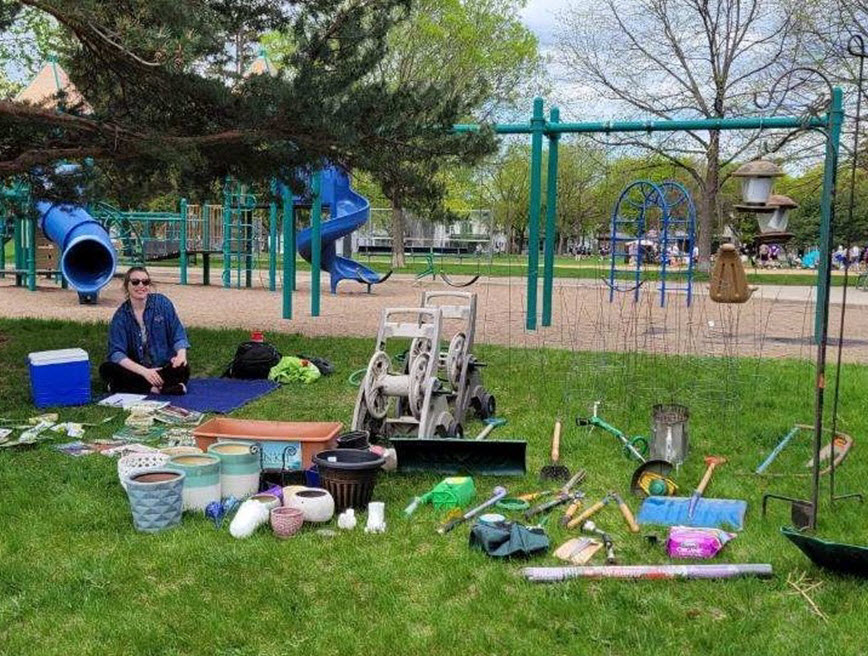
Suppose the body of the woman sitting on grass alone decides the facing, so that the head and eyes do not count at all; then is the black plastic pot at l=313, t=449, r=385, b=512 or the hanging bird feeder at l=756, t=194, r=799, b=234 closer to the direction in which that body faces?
the black plastic pot

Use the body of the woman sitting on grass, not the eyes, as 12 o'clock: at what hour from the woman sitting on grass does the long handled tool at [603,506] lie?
The long handled tool is roughly at 11 o'clock from the woman sitting on grass.

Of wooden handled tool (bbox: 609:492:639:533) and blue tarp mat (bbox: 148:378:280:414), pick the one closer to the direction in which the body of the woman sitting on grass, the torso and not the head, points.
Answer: the wooden handled tool

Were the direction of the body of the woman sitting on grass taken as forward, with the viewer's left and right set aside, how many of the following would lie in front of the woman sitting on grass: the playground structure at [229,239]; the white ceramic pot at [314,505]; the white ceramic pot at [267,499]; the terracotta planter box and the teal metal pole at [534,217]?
3

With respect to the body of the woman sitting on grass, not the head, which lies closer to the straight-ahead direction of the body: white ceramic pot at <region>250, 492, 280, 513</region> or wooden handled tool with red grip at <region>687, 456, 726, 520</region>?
the white ceramic pot

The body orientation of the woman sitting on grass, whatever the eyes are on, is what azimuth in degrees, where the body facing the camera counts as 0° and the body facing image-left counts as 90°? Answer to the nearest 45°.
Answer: approximately 0°

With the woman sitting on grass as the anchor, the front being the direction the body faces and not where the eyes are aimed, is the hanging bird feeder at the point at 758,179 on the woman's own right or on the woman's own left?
on the woman's own left

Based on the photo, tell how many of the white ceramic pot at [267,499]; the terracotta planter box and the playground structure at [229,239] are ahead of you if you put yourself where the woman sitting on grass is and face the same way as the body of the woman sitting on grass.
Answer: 2

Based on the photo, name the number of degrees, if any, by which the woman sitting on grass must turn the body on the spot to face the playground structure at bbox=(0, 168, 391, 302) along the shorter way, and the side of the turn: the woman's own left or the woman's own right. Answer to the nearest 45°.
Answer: approximately 180°

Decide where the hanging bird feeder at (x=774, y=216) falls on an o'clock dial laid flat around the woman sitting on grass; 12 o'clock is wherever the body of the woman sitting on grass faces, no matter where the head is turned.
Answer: The hanging bird feeder is roughly at 10 o'clock from the woman sitting on grass.

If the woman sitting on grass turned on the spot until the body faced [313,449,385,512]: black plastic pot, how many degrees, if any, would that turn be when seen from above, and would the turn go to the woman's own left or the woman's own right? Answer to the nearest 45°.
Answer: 0° — they already face it

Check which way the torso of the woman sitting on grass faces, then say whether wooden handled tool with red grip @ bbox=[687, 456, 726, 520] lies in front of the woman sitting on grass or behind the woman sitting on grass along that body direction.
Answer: in front

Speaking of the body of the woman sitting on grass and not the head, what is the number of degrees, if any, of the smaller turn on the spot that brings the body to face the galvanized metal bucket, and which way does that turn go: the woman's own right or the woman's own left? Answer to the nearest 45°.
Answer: approximately 45° to the woman's own left

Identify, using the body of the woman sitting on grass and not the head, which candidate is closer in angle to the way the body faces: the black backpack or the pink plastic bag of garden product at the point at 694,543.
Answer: the pink plastic bag of garden product

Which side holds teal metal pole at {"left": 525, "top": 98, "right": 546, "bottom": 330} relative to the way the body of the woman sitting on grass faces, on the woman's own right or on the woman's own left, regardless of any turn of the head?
on the woman's own left

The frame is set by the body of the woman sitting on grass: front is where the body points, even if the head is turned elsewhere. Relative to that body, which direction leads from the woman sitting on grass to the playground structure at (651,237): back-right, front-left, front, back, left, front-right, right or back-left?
back-left

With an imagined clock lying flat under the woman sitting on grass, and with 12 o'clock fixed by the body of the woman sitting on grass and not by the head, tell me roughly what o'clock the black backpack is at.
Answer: The black backpack is roughly at 8 o'clock from the woman sitting on grass.

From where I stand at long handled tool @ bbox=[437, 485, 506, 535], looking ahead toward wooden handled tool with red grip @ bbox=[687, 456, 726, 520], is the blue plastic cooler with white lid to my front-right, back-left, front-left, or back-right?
back-left
